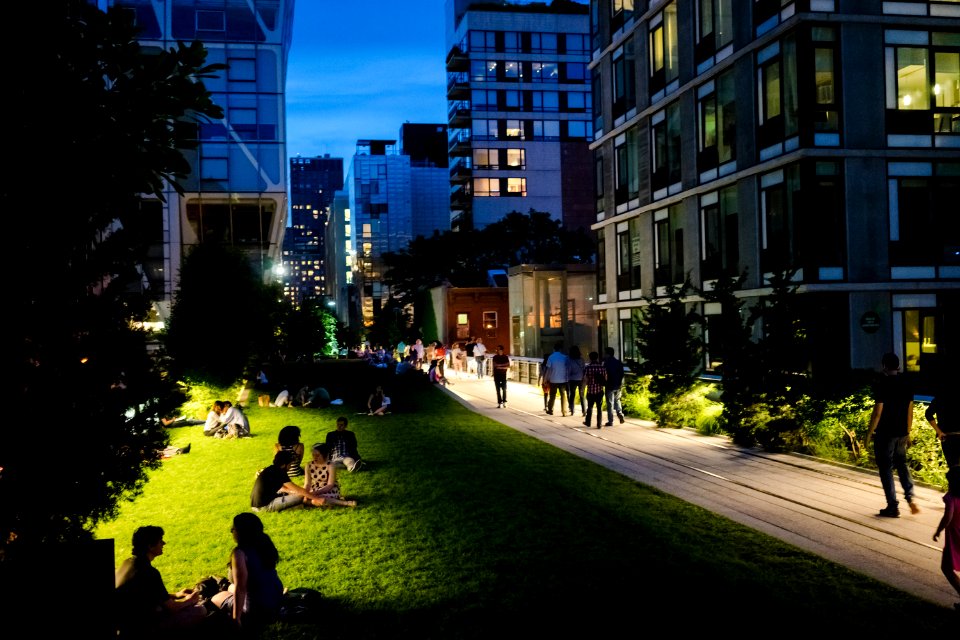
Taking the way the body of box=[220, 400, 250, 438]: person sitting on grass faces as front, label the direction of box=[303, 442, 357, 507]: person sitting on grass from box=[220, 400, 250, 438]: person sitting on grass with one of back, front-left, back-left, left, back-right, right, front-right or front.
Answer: left

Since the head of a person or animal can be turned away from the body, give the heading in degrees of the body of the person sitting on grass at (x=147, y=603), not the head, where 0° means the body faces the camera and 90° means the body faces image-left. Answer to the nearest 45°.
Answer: approximately 270°

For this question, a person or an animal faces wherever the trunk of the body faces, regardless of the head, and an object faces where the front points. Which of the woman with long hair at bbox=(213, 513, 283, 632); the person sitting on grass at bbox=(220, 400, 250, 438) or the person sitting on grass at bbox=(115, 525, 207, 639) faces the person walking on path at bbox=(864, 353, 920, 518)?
the person sitting on grass at bbox=(115, 525, 207, 639)

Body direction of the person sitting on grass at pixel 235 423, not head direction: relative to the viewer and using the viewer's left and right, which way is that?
facing to the left of the viewer

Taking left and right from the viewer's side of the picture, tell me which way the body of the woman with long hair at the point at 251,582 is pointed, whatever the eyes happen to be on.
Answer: facing away from the viewer and to the left of the viewer

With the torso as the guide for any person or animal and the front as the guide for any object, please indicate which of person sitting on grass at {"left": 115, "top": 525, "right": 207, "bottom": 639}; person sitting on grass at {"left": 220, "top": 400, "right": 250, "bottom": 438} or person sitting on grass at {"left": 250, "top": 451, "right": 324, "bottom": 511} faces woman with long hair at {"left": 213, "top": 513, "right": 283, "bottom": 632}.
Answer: person sitting on grass at {"left": 115, "top": 525, "right": 207, "bottom": 639}

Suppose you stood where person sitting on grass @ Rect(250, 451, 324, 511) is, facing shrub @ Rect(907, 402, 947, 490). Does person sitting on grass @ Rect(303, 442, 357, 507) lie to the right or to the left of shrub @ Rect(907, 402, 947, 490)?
left

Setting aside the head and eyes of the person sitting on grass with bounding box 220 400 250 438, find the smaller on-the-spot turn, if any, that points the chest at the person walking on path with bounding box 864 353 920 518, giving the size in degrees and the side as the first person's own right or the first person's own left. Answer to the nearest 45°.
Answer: approximately 135° to the first person's own left

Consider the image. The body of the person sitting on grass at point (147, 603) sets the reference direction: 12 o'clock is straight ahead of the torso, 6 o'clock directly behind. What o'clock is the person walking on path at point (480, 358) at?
The person walking on path is roughly at 10 o'clock from the person sitting on grass.

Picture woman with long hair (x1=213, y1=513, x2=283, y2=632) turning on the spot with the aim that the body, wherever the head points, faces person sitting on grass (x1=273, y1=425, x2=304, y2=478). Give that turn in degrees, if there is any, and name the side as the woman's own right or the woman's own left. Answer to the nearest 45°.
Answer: approximately 45° to the woman's own right

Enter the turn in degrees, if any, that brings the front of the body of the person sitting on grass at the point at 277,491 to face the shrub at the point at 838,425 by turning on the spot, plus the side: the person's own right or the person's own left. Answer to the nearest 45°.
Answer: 0° — they already face it

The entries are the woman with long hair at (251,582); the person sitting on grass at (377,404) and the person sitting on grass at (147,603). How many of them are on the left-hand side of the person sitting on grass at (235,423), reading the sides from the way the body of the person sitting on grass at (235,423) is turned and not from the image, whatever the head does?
2

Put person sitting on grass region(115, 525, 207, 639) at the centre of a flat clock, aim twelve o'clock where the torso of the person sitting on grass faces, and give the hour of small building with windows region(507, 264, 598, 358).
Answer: The small building with windows is roughly at 10 o'clock from the person sitting on grass.

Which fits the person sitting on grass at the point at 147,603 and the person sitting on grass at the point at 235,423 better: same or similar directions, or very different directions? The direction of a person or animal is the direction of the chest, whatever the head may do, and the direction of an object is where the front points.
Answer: very different directions

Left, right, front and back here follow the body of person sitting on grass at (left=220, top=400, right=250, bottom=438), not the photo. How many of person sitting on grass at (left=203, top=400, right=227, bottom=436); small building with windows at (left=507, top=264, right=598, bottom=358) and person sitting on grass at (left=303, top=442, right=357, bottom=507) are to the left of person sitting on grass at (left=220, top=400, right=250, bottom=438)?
1

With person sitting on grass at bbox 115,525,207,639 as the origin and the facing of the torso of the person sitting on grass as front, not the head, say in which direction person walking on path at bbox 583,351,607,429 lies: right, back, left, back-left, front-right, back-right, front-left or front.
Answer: front-left

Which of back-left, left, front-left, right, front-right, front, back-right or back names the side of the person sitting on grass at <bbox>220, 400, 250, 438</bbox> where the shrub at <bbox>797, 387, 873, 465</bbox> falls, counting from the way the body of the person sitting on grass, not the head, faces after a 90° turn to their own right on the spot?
back-right
